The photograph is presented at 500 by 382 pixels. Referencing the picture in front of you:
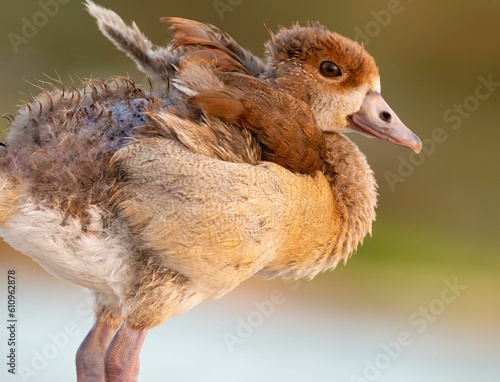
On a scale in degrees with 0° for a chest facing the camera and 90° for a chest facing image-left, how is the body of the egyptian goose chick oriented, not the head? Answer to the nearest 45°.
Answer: approximately 270°
